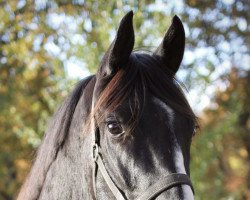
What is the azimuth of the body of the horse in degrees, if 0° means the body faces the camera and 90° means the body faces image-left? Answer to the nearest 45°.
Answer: approximately 315°
